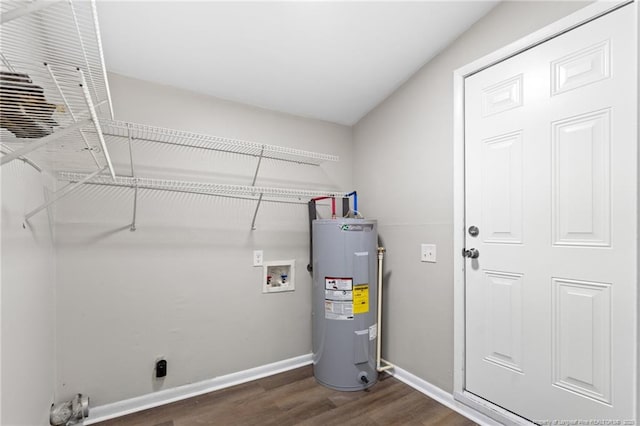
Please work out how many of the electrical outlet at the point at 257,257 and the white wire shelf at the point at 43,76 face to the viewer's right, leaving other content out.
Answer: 1

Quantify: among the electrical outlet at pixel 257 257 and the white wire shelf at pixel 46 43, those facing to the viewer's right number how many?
1

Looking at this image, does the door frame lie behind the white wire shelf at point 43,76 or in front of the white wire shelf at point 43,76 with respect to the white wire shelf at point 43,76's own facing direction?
in front

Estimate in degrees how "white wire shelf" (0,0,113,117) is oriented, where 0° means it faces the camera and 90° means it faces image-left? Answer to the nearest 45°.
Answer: approximately 270°

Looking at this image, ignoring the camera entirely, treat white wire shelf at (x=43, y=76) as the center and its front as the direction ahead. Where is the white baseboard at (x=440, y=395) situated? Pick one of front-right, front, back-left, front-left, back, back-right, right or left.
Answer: front

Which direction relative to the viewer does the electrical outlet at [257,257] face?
toward the camera

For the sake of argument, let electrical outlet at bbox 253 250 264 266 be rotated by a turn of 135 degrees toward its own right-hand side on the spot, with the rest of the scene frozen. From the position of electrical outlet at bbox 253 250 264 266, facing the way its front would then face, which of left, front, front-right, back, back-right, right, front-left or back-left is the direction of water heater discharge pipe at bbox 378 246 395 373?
back-right

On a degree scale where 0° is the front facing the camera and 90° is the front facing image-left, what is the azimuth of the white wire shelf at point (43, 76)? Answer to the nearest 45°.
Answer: approximately 270°

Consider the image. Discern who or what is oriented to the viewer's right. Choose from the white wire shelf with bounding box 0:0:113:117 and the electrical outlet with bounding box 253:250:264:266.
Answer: the white wire shelf

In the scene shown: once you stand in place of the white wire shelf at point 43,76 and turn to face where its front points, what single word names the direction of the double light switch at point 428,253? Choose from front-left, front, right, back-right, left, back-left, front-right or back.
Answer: front

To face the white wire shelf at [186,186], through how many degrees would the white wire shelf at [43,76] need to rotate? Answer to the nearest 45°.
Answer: approximately 45° to its left

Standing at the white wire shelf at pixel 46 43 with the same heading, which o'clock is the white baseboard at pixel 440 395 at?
The white baseboard is roughly at 12 o'clock from the white wire shelf.

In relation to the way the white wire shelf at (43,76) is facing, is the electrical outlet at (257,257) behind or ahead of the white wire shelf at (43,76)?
ahead

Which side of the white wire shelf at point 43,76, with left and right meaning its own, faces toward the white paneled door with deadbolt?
front

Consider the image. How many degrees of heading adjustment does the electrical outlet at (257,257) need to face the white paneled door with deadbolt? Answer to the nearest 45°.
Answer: approximately 45° to its left
